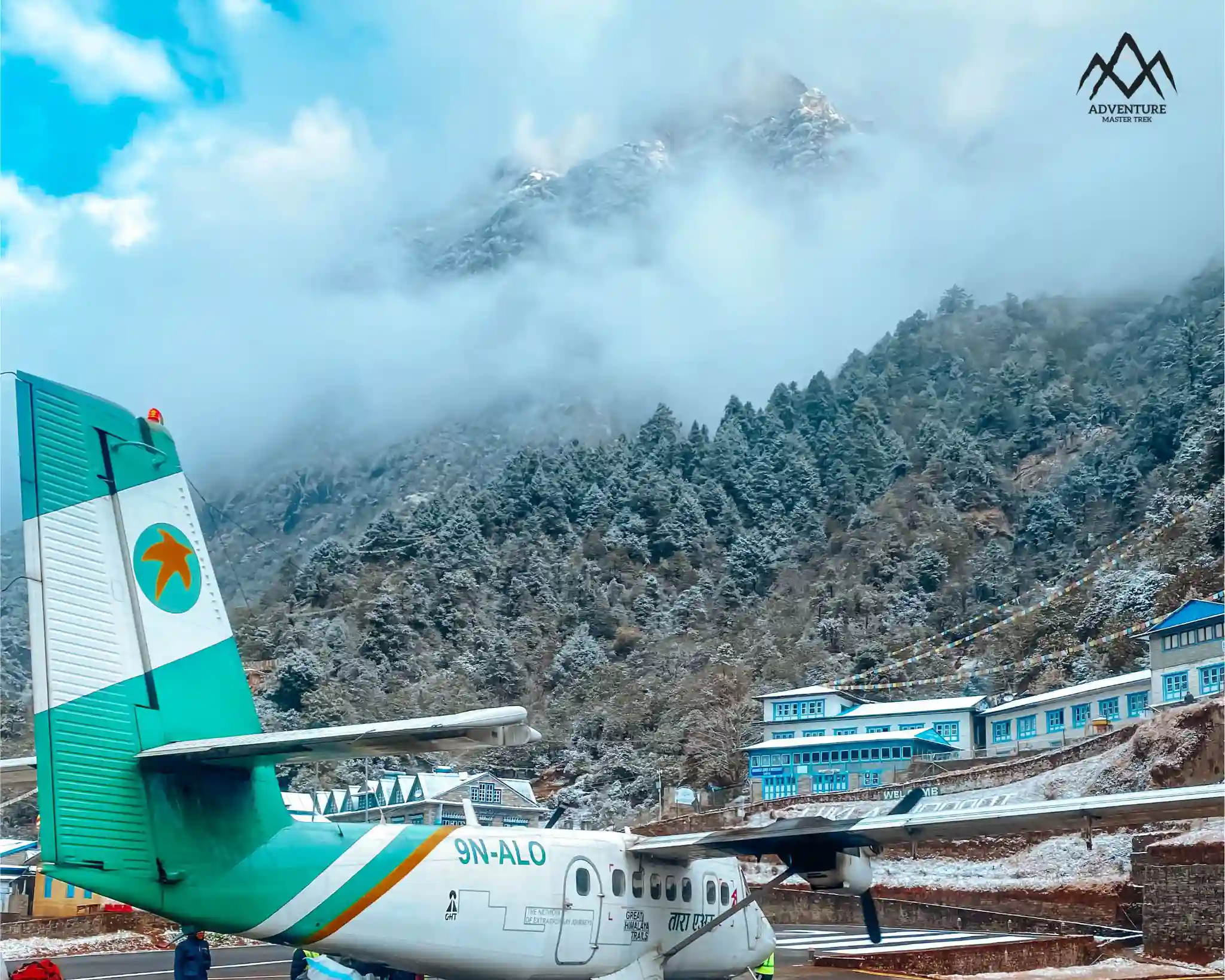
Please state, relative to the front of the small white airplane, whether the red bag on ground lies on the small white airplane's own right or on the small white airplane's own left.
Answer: on the small white airplane's own left

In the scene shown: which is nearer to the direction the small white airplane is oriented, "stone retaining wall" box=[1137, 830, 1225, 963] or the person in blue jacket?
the stone retaining wall

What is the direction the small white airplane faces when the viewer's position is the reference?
facing away from the viewer and to the right of the viewer
